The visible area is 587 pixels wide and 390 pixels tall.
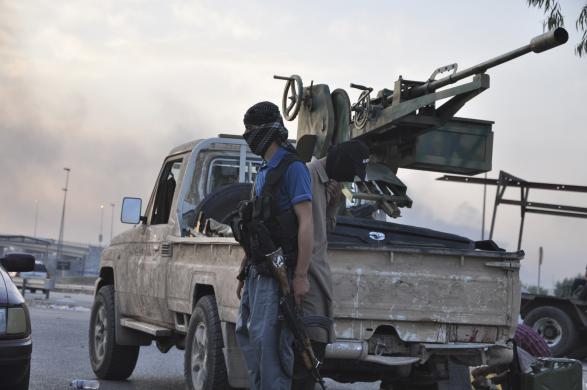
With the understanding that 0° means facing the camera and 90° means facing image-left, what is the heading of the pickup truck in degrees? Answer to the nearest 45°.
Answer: approximately 135°

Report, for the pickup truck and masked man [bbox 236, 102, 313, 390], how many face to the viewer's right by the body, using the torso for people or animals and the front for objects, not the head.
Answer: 0

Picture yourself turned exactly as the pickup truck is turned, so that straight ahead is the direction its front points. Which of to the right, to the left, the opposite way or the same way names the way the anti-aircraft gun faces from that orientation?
the opposite way

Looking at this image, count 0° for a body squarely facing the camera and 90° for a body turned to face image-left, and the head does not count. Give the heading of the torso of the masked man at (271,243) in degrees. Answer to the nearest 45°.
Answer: approximately 45°
